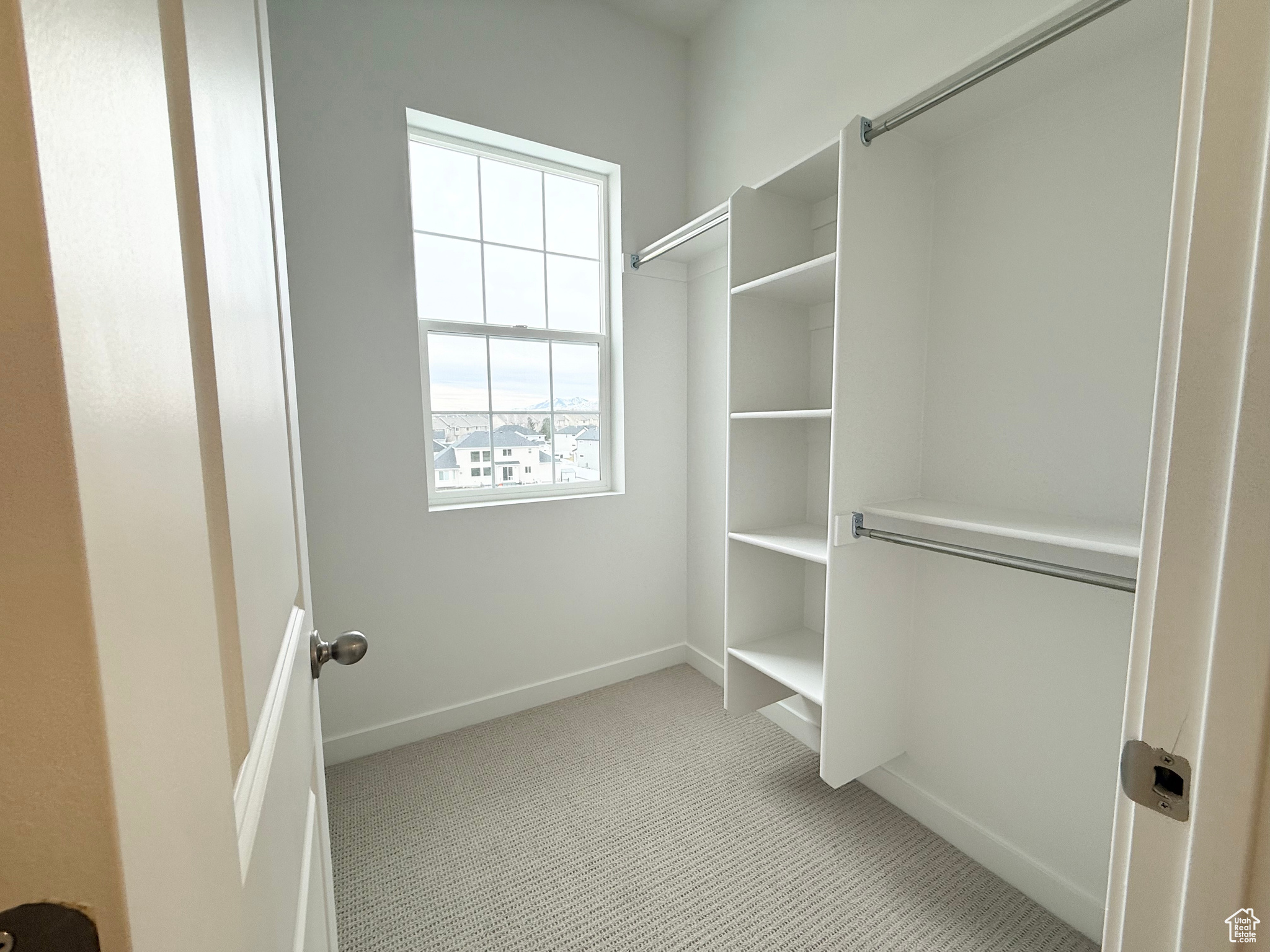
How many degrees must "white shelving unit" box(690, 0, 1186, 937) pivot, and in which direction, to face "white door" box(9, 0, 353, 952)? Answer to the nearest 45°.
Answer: approximately 45° to its left

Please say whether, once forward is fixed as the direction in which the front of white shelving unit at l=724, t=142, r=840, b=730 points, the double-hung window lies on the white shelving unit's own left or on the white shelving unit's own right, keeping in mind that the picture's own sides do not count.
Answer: on the white shelving unit's own right

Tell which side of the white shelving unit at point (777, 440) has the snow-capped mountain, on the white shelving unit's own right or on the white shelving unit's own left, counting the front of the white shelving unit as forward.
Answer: on the white shelving unit's own right

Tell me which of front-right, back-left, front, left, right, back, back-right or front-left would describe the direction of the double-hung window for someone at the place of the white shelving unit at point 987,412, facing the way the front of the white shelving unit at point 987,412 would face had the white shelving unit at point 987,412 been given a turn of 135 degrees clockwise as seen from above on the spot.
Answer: left

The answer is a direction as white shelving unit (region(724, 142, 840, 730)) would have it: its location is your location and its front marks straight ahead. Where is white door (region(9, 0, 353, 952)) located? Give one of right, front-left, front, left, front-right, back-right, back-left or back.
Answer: front-left

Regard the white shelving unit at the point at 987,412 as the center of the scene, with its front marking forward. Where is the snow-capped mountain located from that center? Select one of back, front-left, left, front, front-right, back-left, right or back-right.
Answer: front-right

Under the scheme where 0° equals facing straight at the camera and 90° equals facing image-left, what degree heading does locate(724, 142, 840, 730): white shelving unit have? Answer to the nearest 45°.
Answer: approximately 45°

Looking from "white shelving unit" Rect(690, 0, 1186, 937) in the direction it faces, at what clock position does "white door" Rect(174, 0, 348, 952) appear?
The white door is roughly at 11 o'clock from the white shelving unit.
